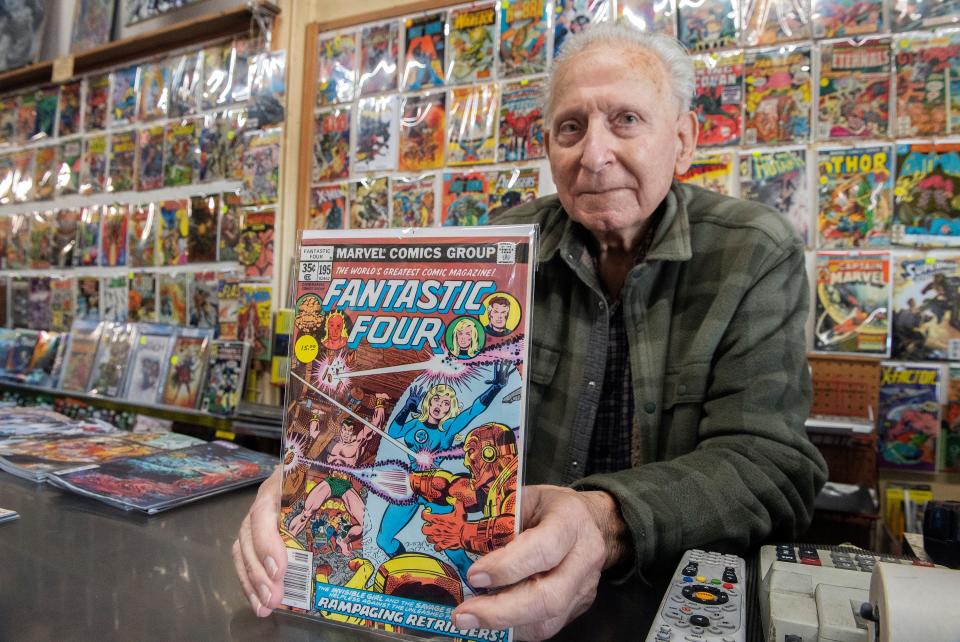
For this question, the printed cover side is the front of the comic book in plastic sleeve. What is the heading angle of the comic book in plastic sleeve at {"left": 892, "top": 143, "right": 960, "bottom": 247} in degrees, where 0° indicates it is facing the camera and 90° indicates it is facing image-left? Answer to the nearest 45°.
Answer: approximately 0°

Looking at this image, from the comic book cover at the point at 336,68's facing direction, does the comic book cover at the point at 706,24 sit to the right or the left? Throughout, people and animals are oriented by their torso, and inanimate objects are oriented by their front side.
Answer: on its left

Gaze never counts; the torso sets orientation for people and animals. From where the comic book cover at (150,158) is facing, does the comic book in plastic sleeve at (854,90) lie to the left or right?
on its left
